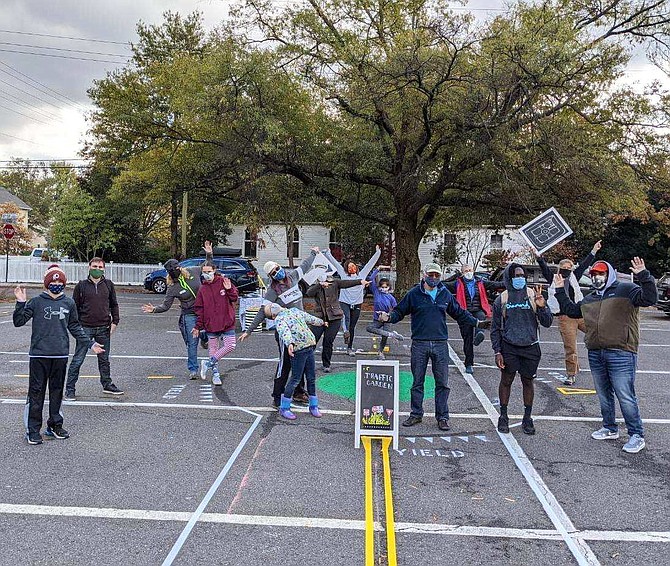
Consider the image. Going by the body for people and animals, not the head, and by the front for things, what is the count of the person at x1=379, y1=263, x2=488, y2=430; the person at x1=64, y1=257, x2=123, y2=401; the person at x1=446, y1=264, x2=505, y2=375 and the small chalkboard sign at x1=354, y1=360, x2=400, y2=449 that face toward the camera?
4

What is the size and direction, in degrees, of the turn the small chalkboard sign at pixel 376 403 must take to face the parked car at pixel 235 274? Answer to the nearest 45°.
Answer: approximately 180°

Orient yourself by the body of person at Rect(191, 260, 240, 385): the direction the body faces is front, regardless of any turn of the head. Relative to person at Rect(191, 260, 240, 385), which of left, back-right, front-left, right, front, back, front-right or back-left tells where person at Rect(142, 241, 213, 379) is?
back-right

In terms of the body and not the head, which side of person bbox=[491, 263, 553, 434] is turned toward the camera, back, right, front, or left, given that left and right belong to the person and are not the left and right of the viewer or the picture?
front

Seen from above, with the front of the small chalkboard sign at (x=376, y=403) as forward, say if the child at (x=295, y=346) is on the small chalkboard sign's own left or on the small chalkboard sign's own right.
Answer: on the small chalkboard sign's own right

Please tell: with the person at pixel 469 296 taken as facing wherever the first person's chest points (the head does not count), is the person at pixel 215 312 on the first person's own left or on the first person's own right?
on the first person's own right

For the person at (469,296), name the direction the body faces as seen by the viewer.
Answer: toward the camera

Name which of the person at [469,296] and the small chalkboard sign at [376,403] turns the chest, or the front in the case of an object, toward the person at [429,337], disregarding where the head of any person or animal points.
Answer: the person at [469,296]

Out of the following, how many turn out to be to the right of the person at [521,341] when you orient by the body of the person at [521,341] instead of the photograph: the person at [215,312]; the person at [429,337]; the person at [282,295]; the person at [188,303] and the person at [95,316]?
5

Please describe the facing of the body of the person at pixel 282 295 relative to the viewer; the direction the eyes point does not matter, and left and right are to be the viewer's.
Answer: facing the viewer

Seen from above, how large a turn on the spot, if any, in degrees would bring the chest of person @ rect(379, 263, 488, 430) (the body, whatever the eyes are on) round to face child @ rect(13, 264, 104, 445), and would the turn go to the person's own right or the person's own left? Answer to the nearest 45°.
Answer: approximately 90° to the person's own right

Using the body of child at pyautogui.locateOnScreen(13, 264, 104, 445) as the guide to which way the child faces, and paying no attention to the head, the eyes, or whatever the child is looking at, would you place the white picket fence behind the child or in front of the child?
behind

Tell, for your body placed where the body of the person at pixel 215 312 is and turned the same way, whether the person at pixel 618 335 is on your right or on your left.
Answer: on your left

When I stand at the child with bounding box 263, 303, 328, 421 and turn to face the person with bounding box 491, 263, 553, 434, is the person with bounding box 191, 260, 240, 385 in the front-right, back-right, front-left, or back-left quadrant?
back-left

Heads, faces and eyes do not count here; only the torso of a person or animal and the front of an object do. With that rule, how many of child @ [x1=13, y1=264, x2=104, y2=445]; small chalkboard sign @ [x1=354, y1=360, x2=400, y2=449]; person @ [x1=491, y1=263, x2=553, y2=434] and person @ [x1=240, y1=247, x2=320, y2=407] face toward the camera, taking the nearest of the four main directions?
4

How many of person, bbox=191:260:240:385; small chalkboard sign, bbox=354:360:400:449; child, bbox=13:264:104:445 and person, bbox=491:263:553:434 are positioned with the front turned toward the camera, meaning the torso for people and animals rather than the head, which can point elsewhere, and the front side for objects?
4
